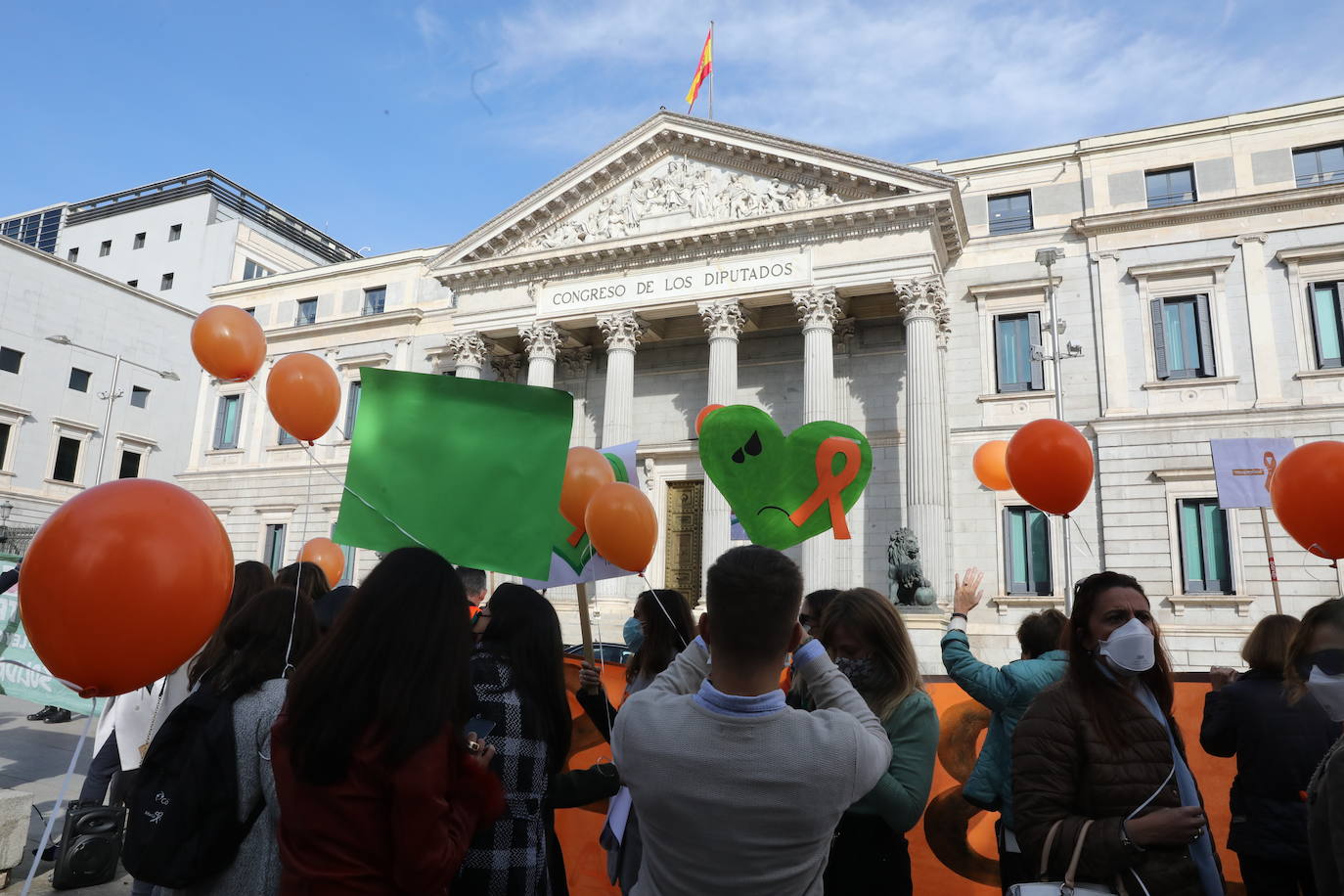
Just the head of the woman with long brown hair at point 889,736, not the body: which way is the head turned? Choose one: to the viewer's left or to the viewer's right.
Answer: to the viewer's left

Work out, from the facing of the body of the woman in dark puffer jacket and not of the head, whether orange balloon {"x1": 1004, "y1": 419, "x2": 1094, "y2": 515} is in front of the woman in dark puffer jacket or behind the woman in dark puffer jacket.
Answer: behind

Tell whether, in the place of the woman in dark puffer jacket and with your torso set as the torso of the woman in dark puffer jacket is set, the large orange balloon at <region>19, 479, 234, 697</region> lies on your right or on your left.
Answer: on your right

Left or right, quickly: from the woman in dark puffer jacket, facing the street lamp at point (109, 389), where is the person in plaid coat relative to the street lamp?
left

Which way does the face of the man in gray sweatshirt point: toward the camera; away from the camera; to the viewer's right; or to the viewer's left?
away from the camera

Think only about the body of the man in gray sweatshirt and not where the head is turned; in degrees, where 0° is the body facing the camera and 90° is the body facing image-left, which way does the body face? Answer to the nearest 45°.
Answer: approximately 180°

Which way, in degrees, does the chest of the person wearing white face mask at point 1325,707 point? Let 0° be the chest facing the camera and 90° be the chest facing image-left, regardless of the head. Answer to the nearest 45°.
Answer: approximately 315°
